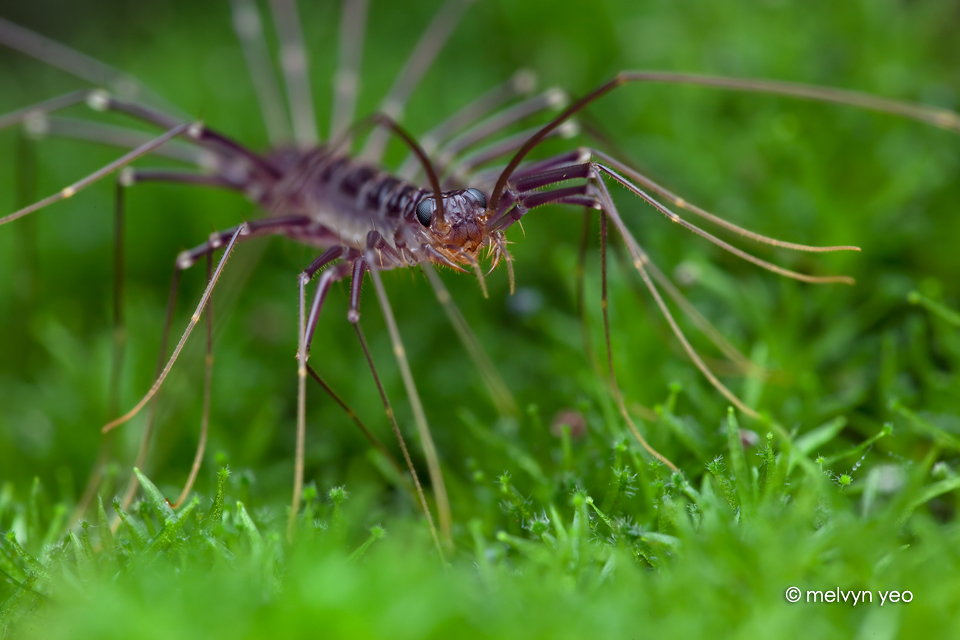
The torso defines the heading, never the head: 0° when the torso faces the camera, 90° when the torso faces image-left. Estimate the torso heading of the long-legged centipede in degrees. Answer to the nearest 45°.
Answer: approximately 315°
